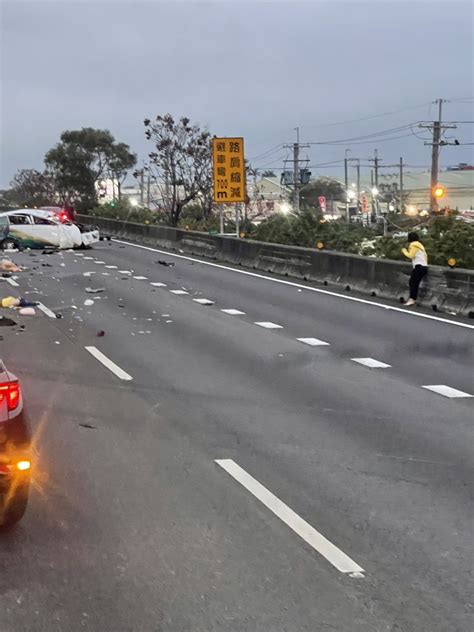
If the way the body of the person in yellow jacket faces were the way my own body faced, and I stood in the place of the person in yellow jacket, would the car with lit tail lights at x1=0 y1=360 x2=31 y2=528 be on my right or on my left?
on my left

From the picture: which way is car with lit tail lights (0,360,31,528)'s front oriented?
away from the camera

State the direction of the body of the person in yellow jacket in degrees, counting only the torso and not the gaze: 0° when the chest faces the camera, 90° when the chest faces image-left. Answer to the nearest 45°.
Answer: approximately 90°

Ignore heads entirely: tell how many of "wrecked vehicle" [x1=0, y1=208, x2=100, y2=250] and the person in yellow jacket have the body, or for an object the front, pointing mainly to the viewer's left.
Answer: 1

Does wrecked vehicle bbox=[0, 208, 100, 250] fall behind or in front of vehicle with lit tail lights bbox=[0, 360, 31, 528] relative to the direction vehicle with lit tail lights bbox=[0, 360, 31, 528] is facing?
in front

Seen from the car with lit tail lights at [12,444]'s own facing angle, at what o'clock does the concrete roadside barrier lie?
The concrete roadside barrier is roughly at 1 o'clock from the car with lit tail lights.

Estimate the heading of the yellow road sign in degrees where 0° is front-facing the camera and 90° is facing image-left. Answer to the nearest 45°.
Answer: approximately 0°

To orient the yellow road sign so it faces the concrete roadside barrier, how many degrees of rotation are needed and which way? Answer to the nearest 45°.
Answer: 0° — it already faces it

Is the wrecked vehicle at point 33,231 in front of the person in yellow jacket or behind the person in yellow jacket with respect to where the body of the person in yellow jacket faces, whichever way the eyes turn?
in front

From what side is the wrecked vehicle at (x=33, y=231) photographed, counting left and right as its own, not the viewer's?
right

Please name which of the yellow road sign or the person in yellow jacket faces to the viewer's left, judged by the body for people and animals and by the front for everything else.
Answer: the person in yellow jacket
